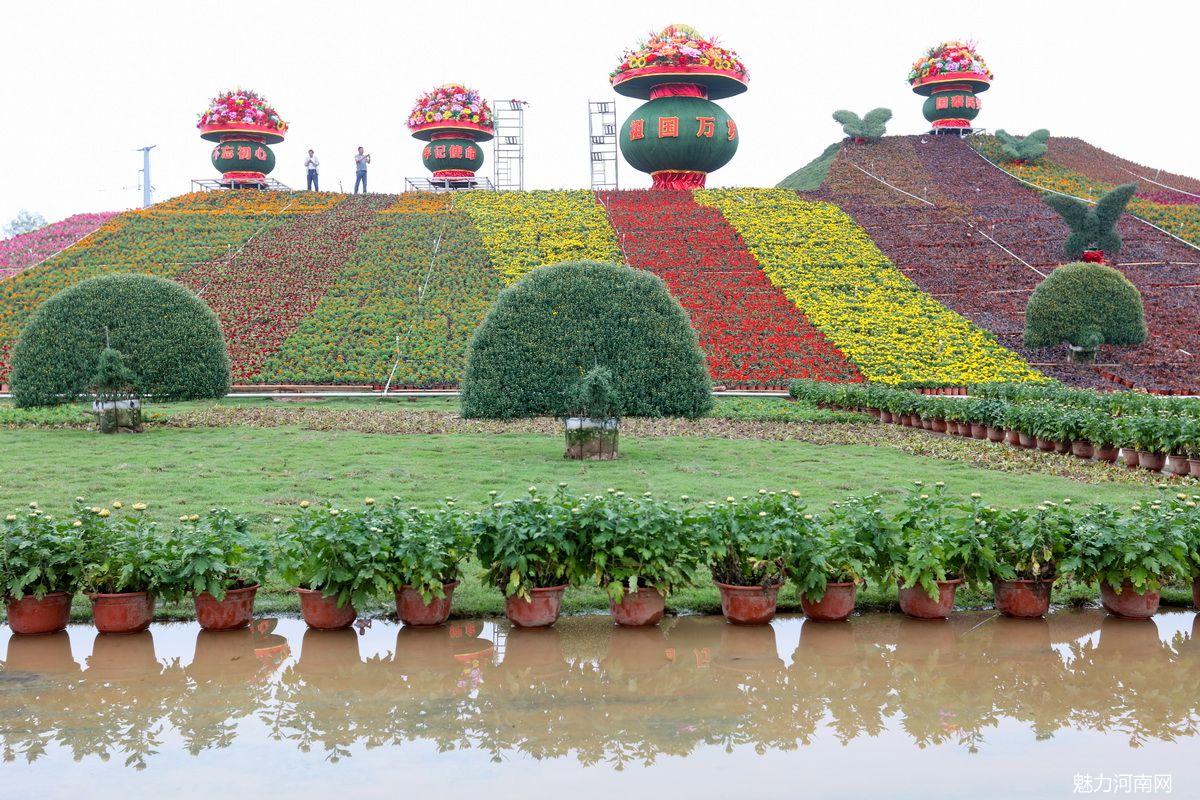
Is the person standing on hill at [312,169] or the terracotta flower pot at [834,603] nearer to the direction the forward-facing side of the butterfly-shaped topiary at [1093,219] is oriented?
the terracotta flower pot

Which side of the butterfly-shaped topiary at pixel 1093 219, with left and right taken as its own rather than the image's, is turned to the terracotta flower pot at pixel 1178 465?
front

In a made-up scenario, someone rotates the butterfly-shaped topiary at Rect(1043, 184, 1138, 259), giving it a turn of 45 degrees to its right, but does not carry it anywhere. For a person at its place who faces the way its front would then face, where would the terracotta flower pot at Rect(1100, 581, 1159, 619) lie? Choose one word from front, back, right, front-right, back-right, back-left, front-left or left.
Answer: front-left

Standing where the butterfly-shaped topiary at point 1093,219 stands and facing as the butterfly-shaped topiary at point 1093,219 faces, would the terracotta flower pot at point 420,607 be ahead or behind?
ahead

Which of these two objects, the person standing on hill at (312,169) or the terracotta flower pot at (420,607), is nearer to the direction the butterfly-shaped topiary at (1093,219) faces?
the terracotta flower pot

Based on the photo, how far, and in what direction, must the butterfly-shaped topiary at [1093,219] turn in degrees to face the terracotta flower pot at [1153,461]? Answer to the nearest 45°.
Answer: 0° — it already faces it

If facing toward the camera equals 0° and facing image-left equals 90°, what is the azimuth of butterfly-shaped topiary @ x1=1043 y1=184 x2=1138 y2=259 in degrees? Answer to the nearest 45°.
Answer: approximately 0°

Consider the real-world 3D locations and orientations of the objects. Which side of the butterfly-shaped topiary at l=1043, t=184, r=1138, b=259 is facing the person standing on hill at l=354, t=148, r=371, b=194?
right

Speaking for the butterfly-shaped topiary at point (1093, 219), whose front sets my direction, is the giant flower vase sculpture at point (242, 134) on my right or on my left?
on my right

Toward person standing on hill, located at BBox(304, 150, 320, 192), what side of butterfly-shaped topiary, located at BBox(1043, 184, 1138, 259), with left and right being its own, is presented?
right
